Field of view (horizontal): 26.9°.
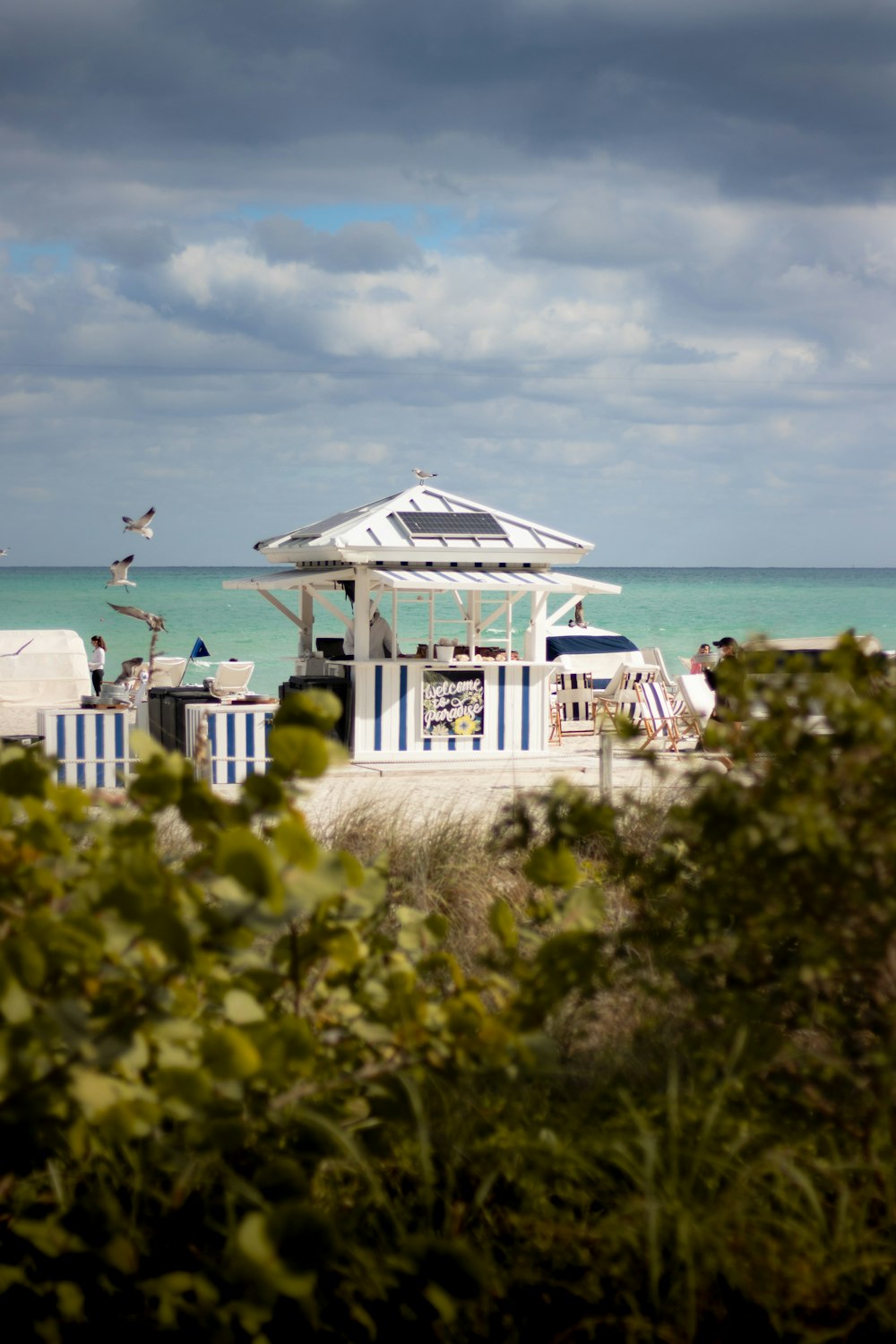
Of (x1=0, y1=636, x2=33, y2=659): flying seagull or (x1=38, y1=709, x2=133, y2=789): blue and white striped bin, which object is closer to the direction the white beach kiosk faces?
the blue and white striped bin

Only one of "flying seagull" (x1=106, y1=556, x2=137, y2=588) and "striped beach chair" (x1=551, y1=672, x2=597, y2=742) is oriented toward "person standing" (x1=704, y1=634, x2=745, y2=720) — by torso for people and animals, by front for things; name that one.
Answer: the striped beach chair

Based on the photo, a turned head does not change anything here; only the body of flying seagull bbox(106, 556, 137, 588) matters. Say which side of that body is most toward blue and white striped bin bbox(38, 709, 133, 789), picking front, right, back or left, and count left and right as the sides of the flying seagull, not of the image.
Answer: left

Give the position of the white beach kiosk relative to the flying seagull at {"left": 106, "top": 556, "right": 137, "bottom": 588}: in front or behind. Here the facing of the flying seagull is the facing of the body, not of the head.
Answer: behind

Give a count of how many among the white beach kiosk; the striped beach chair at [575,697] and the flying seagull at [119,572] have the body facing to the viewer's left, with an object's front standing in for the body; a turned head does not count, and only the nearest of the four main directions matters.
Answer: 1

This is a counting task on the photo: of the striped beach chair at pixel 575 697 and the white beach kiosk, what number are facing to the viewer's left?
0

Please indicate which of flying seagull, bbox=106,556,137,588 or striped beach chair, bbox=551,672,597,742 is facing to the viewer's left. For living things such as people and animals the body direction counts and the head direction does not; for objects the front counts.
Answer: the flying seagull

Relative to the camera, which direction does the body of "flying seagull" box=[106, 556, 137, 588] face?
to the viewer's left

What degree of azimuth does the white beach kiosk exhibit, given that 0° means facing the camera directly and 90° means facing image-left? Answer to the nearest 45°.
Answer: approximately 0°
